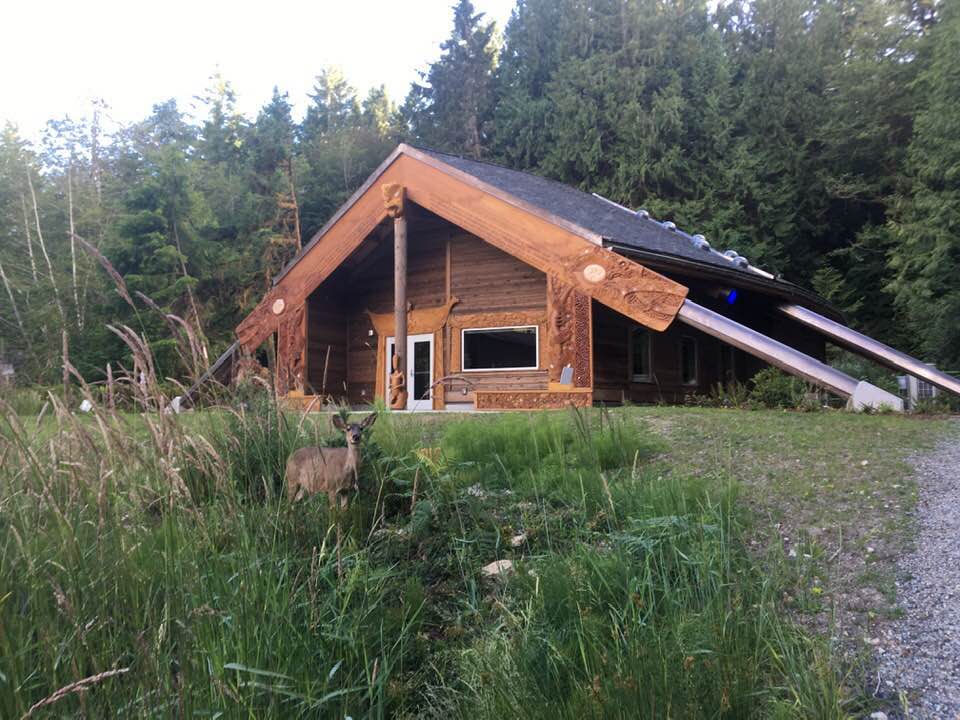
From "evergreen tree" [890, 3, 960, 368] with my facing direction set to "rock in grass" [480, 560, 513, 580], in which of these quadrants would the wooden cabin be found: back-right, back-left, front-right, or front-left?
front-right

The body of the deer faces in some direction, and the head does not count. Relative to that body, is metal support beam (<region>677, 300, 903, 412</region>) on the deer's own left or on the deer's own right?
on the deer's own left

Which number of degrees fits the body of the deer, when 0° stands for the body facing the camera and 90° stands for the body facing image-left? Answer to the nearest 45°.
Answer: approximately 315°

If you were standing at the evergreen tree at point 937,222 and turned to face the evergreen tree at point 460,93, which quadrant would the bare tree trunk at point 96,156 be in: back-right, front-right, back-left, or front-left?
front-left

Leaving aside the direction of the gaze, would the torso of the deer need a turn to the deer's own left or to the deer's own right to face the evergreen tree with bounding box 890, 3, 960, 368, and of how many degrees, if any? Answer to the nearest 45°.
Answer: approximately 90° to the deer's own left

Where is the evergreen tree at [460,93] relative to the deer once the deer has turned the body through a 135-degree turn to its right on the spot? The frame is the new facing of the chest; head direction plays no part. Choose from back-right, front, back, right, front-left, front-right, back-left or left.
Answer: right

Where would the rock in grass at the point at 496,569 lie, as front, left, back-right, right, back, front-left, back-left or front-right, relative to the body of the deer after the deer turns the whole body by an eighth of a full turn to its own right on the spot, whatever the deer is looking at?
front-left

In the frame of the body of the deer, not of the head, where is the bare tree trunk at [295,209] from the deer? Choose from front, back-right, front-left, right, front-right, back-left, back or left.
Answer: back-left

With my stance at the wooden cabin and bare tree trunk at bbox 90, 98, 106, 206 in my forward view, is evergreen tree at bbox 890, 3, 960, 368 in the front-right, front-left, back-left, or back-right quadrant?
back-right

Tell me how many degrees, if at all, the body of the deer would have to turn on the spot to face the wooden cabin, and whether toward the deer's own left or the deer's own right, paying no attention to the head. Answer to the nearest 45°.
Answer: approximately 135° to the deer's own left

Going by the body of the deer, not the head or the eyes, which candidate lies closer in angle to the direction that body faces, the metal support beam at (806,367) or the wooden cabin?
the metal support beam

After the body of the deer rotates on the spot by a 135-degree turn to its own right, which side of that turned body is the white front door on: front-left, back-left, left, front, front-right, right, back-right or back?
right

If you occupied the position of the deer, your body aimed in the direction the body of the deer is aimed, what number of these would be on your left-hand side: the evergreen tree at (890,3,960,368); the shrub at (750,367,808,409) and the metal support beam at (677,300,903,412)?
3
